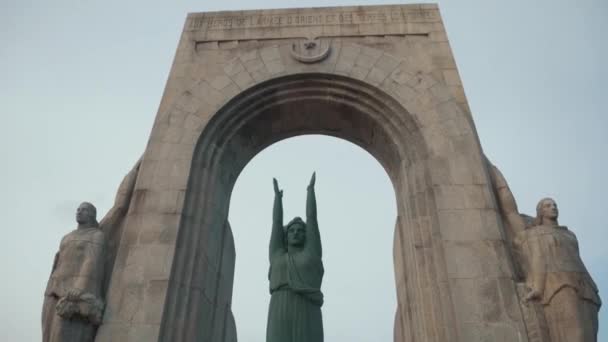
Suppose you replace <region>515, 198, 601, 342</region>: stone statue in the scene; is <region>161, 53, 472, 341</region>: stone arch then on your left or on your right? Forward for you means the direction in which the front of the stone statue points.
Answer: on your right

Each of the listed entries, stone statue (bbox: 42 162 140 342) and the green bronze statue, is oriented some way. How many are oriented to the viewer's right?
0

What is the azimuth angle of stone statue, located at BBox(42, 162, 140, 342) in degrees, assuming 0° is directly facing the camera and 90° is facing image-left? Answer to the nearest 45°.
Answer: approximately 45°

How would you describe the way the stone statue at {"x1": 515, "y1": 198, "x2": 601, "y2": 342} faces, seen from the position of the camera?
facing the viewer and to the right of the viewer

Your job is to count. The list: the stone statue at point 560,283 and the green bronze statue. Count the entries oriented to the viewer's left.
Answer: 0

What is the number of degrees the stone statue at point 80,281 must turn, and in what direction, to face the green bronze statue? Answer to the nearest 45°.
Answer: approximately 135° to its left

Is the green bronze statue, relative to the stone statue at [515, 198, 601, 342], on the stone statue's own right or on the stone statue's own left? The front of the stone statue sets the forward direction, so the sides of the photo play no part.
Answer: on the stone statue's own right

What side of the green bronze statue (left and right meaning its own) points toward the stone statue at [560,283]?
left

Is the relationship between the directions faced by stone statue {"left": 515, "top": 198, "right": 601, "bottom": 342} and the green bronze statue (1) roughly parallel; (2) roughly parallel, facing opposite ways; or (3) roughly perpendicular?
roughly parallel

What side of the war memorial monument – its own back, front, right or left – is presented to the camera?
front

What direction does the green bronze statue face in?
toward the camera
